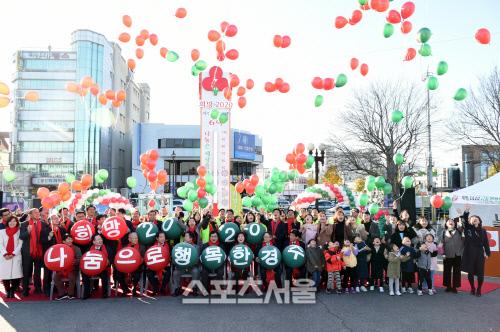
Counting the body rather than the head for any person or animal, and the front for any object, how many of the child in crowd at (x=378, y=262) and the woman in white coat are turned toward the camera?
2

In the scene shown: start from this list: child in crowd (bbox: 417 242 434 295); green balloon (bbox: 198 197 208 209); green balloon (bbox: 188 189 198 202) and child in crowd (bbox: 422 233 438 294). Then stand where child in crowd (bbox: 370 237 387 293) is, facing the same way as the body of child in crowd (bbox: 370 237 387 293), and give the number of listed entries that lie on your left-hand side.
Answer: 2

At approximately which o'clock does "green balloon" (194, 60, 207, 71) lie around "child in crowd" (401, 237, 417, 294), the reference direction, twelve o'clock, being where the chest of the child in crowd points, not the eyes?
The green balloon is roughly at 4 o'clock from the child in crowd.

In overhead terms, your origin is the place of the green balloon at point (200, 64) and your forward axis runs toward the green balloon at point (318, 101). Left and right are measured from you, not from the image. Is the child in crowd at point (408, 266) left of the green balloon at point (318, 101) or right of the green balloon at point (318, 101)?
right

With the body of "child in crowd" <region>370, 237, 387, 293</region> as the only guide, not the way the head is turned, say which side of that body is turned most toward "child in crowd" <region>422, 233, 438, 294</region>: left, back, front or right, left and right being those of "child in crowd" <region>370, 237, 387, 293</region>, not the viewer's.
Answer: left

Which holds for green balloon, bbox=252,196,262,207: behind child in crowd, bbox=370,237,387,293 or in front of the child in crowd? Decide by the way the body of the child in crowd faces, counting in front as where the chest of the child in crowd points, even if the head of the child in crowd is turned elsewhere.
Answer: behind
